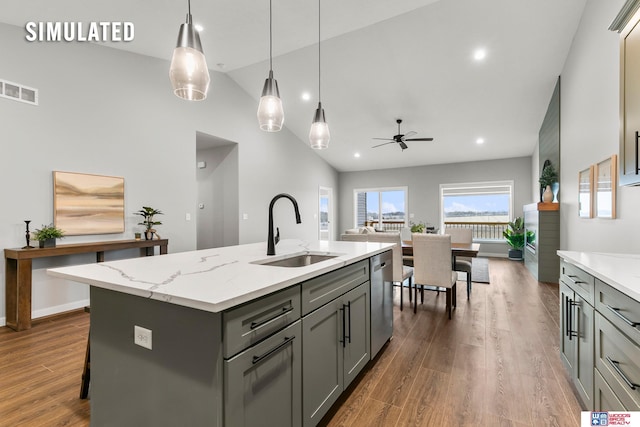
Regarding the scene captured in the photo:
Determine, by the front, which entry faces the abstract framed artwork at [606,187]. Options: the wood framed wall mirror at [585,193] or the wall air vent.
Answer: the wall air vent

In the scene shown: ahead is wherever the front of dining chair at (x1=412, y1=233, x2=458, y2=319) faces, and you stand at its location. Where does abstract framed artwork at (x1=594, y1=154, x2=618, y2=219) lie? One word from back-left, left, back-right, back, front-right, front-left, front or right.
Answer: right

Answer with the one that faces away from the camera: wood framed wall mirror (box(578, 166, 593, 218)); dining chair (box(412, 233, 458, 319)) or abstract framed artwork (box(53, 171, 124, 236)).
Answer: the dining chair

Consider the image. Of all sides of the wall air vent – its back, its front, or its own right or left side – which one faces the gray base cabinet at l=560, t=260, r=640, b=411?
front

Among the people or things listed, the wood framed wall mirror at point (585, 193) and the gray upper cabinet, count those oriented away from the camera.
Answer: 0

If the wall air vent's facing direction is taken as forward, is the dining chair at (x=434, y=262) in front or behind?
in front

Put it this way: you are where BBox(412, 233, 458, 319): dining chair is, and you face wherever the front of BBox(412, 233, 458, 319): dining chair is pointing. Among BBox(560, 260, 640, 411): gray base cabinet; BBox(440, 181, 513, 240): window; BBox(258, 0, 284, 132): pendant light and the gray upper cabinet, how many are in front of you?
1

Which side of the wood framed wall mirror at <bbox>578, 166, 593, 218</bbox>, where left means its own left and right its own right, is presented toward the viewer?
left

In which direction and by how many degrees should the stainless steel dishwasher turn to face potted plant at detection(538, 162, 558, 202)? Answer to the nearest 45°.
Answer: approximately 45° to its left

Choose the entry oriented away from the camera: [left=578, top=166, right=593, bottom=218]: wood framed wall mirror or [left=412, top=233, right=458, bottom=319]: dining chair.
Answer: the dining chair

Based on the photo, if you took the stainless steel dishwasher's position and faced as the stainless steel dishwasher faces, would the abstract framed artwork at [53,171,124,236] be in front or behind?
behind

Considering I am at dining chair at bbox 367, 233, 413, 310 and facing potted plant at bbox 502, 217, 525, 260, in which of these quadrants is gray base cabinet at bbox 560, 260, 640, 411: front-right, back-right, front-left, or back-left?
back-right

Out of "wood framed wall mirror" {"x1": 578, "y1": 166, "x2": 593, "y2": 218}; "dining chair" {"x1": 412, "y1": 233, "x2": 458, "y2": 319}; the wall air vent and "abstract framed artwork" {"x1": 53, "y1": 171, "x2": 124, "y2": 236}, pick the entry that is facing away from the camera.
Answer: the dining chair

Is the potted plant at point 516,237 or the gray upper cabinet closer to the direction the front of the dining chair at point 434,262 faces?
the potted plant

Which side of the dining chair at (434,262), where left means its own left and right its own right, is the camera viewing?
back

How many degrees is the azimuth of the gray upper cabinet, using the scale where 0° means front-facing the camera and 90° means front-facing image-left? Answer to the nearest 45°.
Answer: approximately 90°

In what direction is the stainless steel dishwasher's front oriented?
to the viewer's right
